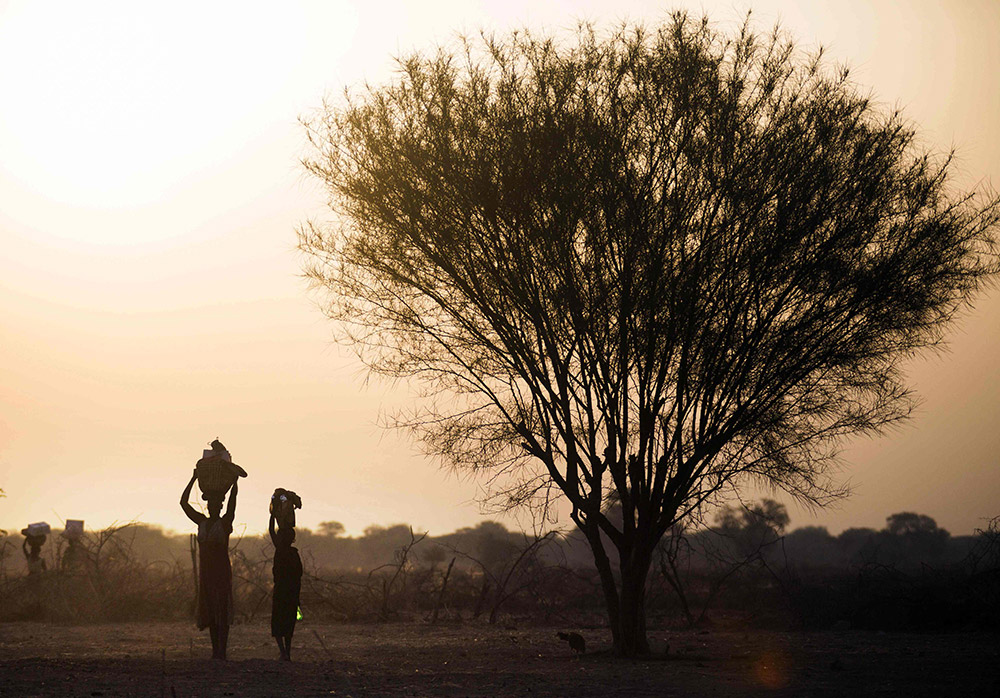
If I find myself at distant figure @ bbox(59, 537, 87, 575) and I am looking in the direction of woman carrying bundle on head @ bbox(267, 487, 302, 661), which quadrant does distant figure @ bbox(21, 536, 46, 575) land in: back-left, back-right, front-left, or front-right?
back-right

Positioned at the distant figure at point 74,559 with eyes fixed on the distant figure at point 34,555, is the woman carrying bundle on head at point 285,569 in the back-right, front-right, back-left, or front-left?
back-left
